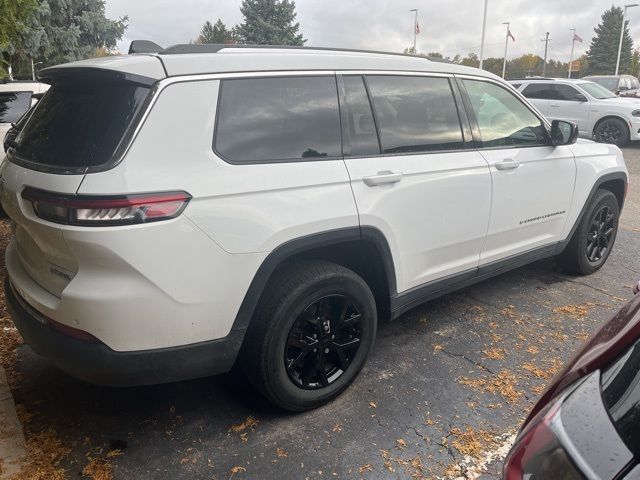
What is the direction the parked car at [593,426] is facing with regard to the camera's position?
facing away from the viewer and to the right of the viewer

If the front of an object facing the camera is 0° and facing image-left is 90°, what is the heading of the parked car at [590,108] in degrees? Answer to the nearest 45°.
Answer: approximately 315°

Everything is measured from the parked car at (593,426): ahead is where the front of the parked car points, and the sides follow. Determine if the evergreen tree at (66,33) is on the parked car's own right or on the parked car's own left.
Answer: on the parked car's own left

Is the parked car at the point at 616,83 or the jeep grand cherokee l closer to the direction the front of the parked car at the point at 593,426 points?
the parked car

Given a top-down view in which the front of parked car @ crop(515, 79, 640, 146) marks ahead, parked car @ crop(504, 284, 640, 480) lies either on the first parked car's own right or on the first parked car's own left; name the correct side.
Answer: on the first parked car's own right

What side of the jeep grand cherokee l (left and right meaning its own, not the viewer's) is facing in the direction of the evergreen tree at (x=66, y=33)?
left

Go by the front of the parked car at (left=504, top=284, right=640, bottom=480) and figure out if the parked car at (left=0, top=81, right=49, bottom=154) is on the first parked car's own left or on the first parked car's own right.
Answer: on the first parked car's own left

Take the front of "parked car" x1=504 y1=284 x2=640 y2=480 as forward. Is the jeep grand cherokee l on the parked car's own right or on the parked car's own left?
on the parked car's own left

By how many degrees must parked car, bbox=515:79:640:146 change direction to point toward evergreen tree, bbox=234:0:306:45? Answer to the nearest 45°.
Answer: approximately 180°

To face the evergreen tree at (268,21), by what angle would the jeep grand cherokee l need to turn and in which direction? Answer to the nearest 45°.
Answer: approximately 45° to its left

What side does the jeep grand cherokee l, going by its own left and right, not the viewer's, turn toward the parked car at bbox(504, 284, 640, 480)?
right
